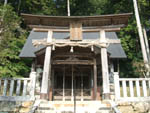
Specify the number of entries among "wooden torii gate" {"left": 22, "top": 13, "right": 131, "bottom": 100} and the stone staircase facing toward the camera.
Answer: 2

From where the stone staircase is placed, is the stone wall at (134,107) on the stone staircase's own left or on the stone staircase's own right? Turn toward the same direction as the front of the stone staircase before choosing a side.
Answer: on the stone staircase's own left

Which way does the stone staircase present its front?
toward the camera

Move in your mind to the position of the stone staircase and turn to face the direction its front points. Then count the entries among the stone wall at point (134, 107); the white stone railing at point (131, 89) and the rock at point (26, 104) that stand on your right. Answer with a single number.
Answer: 1

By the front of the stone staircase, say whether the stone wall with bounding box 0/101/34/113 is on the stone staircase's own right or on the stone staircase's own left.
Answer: on the stone staircase's own right

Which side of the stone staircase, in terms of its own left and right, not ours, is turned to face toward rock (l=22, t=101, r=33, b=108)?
right

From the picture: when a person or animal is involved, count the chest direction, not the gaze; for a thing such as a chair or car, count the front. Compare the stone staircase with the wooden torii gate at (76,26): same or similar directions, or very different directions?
same or similar directions

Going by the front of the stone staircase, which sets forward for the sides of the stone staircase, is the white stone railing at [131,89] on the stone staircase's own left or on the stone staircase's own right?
on the stone staircase's own left

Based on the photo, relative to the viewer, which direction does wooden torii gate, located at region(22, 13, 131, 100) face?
toward the camera
